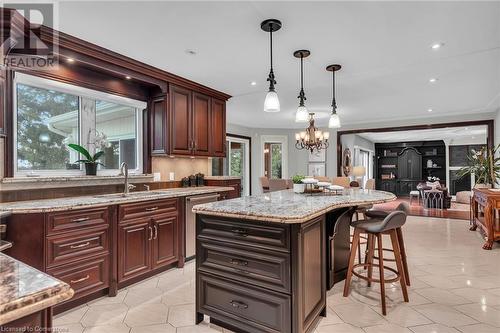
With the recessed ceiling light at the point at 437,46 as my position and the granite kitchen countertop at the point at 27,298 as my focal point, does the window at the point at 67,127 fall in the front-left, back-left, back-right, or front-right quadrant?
front-right

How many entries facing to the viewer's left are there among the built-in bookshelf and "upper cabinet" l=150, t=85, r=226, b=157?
0

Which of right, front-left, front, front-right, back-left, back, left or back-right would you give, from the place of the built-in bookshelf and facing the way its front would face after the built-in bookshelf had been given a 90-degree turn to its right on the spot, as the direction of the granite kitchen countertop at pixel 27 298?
left

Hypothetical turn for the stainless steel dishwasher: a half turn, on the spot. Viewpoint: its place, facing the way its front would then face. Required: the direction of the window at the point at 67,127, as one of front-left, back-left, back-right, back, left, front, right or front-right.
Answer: front-left

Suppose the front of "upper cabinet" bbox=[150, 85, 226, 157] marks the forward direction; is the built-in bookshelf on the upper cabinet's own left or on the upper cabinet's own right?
on the upper cabinet's own left

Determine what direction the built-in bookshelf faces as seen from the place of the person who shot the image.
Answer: facing the viewer

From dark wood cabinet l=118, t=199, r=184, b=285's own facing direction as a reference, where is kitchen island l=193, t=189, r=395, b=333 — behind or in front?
in front

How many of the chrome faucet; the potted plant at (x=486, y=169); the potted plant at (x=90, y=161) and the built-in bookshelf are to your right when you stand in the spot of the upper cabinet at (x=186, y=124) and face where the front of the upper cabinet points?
2

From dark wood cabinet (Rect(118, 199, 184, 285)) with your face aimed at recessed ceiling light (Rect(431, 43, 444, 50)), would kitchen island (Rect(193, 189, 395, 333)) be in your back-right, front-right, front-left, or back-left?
front-right

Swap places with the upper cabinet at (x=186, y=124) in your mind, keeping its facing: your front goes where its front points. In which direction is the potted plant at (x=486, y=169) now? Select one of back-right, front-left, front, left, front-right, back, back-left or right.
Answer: front-left

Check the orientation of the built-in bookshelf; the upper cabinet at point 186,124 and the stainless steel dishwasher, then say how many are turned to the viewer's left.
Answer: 0

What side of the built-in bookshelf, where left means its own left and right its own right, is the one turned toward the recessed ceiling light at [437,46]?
front

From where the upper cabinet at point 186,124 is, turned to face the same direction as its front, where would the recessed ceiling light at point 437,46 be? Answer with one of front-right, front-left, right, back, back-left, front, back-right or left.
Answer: front

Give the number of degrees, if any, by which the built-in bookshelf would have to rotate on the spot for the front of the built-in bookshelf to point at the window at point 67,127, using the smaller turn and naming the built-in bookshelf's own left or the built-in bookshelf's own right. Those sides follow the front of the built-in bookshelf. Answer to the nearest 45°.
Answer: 0° — it already faces it

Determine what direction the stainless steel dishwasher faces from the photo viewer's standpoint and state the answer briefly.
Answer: facing the viewer and to the right of the viewer
